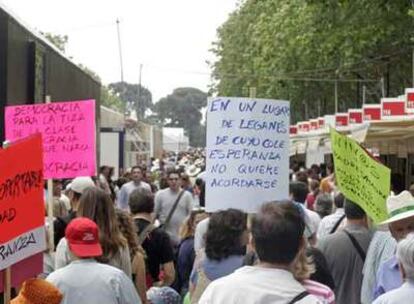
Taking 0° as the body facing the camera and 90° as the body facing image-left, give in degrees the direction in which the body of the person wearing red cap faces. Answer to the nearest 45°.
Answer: approximately 180°

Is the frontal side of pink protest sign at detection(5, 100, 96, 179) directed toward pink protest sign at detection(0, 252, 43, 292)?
yes

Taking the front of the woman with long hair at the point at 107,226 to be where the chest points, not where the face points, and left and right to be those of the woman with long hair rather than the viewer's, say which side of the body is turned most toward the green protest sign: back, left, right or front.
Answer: right

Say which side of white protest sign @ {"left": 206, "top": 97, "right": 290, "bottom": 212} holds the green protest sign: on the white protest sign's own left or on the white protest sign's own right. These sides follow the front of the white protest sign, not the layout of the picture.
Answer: on the white protest sign's own left

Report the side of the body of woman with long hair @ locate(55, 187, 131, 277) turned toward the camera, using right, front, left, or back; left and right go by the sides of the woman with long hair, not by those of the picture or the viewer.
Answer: back

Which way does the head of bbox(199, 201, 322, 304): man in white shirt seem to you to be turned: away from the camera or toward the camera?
away from the camera

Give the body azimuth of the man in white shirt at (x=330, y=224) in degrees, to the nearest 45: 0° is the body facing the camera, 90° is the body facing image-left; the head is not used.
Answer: approximately 180°

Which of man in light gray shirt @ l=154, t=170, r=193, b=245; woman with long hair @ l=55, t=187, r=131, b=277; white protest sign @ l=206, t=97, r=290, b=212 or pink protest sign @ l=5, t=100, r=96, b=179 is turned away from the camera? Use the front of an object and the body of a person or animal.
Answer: the woman with long hair

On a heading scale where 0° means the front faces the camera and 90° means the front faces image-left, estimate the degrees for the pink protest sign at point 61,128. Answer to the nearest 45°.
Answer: approximately 0°

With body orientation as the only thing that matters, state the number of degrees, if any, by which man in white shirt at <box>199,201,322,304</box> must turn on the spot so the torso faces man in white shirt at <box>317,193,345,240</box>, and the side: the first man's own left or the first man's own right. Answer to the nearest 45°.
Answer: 0° — they already face them

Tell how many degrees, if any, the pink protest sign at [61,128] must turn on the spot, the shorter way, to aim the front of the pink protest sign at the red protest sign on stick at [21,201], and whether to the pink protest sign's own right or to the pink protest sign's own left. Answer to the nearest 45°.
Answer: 0° — it already faces it

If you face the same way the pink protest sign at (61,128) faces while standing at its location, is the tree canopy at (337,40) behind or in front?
behind

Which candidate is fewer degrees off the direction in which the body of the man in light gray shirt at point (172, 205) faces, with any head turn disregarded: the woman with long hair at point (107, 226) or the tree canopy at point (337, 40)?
the woman with long hair

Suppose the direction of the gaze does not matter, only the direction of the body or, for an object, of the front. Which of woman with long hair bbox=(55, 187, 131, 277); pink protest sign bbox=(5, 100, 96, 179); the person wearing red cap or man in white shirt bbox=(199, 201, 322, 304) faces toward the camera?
the pink protest sign

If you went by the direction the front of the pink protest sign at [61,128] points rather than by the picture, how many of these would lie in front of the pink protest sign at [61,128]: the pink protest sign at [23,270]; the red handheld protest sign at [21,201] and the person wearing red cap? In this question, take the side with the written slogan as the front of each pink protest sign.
3

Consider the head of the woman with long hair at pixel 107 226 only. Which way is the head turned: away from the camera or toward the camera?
away from the camera
